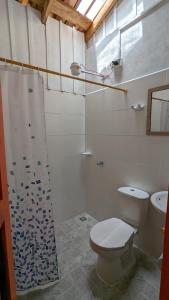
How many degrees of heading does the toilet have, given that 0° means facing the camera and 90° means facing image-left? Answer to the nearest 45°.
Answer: approximately 45°

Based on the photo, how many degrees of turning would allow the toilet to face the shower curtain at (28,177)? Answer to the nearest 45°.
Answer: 0° — it already faces it

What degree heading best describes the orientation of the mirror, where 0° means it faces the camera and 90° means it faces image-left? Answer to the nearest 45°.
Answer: approximately 45°

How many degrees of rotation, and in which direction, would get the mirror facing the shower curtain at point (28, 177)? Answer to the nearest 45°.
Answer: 0° — it already faces it
